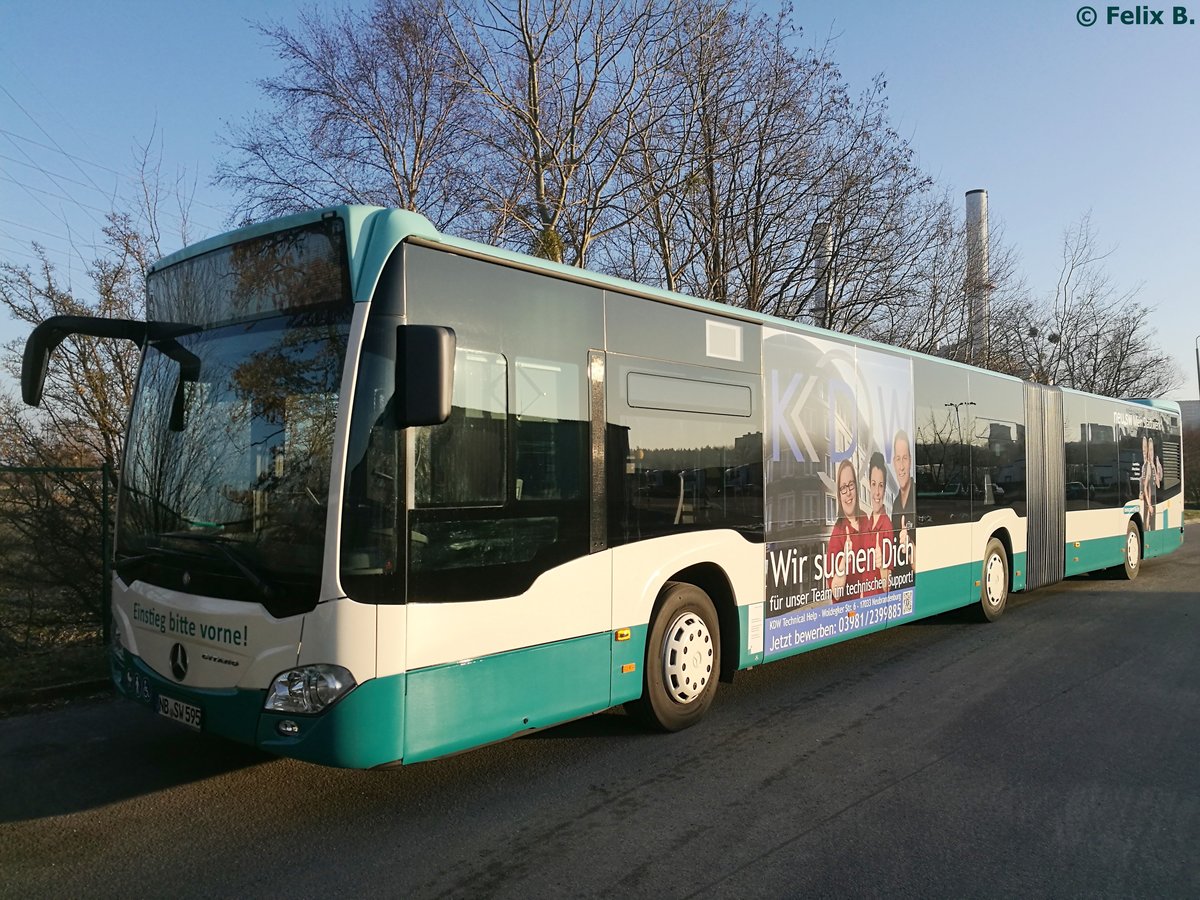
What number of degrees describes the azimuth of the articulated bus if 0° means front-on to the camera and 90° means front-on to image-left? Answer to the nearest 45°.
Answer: approximately 45°

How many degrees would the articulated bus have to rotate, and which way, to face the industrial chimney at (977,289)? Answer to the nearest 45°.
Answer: approximately 180°

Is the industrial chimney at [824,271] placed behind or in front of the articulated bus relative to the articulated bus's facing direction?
behind
